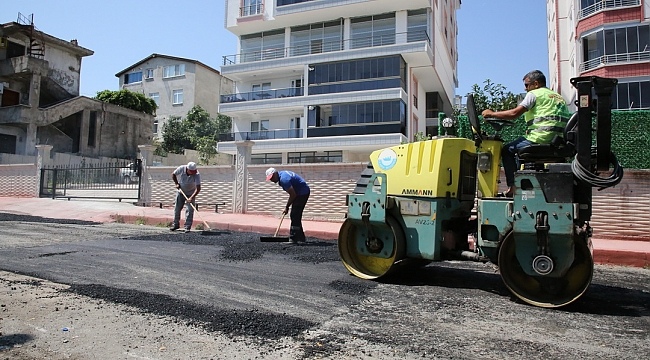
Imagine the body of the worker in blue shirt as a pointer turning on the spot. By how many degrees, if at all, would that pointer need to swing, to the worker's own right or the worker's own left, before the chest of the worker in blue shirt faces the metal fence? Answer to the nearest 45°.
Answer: approximately 45° to the worker's own right

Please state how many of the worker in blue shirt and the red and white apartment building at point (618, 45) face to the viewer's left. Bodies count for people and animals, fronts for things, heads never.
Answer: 1

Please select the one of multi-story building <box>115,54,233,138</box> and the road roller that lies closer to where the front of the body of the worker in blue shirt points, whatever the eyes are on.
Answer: the multi-story building

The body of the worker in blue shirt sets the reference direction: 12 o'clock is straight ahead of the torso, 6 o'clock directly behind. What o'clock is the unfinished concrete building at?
The unfinished concrete building is roughly at 2 o'clock from the worker in blue shirt.

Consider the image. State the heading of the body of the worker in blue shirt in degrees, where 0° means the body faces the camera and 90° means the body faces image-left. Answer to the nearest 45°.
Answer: approximately 90°

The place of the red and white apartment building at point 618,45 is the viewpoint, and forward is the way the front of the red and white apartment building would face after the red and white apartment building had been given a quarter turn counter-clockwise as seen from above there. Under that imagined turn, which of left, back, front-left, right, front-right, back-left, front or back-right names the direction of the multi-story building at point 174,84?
back

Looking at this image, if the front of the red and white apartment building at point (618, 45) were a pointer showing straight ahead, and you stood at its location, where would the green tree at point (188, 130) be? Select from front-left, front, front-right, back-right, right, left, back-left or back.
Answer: right

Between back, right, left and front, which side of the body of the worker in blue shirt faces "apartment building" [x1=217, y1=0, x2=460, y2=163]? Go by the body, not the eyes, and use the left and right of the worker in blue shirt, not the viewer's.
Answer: right

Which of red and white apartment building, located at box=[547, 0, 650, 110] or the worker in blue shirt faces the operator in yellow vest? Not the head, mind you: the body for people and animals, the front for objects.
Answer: the red and white apartment building

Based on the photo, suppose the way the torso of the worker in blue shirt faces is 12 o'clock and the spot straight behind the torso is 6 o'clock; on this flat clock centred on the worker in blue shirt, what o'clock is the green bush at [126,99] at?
The green bush is roughly at 2 o'clock from the worker in blue shirt.

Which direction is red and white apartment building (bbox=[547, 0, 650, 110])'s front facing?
toward the camera

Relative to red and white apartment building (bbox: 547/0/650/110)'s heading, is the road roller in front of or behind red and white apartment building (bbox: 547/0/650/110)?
in front

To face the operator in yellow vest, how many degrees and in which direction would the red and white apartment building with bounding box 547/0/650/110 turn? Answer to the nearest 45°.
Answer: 0° — it already faces them

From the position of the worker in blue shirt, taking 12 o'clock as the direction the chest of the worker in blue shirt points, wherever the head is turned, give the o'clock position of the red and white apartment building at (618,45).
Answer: The red and white apartment building is roughly at 5 o'clock from the worker in blue shirt.

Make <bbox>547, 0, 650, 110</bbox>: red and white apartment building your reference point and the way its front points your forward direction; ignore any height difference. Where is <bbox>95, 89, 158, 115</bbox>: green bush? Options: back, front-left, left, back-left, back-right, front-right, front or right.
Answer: right

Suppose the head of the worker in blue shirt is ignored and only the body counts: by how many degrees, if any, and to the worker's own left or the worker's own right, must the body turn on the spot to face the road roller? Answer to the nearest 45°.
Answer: approximately 135° to the worker's own left

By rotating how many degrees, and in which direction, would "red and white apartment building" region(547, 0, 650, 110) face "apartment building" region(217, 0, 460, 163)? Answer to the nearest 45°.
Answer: approximately 90° to its right
